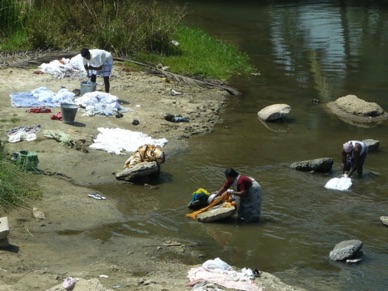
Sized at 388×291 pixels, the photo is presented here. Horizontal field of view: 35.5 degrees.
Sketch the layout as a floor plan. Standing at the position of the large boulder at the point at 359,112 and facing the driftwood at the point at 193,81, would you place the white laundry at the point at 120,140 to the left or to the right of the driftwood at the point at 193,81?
left

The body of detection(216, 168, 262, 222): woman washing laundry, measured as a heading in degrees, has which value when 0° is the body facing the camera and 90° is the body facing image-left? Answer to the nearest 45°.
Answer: approximately 90°

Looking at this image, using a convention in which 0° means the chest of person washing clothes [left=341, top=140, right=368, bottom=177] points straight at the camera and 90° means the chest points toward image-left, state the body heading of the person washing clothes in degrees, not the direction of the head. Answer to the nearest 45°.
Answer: approximately 45°

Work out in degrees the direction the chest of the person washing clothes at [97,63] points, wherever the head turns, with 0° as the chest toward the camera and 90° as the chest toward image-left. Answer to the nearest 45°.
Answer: approximately 45°

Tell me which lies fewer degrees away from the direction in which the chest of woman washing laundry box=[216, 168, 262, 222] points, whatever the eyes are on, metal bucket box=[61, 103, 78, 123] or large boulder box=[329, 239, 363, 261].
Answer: the metal bucket

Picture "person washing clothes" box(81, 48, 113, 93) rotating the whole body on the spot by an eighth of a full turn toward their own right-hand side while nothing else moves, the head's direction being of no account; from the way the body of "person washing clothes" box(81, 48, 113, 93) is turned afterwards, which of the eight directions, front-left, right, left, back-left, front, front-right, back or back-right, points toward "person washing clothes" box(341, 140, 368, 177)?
back-left

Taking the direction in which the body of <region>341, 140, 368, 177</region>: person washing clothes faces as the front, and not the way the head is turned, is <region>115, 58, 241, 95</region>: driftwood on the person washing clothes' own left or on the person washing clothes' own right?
on the person washing clothes' own right

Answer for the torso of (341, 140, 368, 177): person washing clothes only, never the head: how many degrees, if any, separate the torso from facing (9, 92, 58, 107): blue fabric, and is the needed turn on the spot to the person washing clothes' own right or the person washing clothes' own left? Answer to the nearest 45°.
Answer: approximately 45° to the person washing clothes' own right

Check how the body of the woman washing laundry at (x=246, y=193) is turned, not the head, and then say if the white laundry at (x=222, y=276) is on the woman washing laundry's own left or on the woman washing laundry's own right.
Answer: on the woman washing laundry's own left

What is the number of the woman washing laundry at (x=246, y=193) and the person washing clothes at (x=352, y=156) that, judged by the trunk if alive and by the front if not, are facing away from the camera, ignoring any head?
0

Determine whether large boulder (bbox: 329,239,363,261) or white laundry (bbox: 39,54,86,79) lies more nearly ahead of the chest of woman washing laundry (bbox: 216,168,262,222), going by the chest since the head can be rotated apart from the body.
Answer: the white laundry

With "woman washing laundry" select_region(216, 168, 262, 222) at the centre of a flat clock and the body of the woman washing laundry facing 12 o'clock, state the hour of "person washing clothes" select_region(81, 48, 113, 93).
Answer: The person washing clothes is roughly at 2 o'clock from the woman washing laundry.

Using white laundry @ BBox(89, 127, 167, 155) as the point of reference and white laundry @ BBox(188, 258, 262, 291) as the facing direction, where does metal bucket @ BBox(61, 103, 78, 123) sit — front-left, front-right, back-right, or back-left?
back-right
